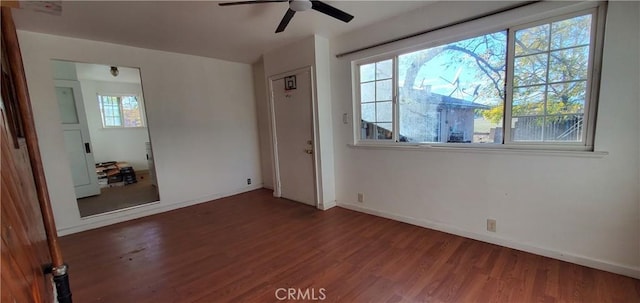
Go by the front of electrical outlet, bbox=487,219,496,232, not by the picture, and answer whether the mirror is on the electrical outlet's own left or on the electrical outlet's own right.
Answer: on the electrical outlet's own right

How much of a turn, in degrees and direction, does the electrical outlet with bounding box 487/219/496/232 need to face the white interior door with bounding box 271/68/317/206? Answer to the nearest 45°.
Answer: approximately 90° to its right
